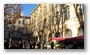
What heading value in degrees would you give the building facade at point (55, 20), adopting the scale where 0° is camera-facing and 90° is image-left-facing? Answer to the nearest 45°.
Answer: approximately 45°
